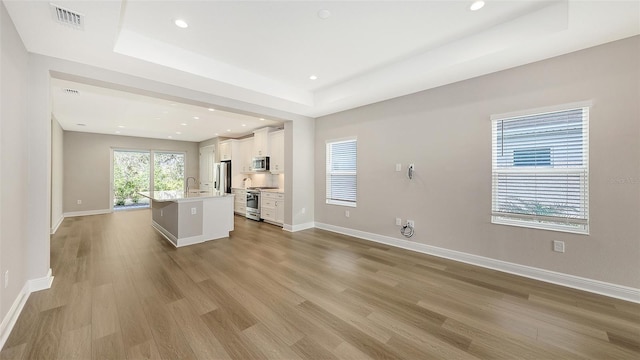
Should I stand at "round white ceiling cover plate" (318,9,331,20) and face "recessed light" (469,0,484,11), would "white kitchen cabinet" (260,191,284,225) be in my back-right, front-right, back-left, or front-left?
back-left

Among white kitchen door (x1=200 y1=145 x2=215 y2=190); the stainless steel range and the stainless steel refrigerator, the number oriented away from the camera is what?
0

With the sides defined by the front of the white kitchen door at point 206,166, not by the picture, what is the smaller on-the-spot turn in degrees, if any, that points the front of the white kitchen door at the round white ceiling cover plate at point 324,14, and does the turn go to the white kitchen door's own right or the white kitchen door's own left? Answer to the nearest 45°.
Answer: approximately 45° to the white kitchen door's own left

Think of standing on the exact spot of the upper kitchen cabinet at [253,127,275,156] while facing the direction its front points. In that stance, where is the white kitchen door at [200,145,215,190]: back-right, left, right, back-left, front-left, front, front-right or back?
right

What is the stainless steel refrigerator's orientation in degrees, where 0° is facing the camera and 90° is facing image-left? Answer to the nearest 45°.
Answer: approximately 45°

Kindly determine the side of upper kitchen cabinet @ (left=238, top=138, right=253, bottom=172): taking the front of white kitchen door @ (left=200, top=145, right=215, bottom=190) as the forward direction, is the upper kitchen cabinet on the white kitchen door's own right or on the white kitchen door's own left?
on the white kitchen door's own left

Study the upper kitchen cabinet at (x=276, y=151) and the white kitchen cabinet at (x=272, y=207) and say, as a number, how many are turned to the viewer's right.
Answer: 0

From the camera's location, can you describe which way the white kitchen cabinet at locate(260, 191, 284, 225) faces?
facing the viewer and to the left of the viewer

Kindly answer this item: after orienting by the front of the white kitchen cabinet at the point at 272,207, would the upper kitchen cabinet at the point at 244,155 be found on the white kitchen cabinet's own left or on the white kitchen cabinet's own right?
on the white kitchen cabinet's own right
